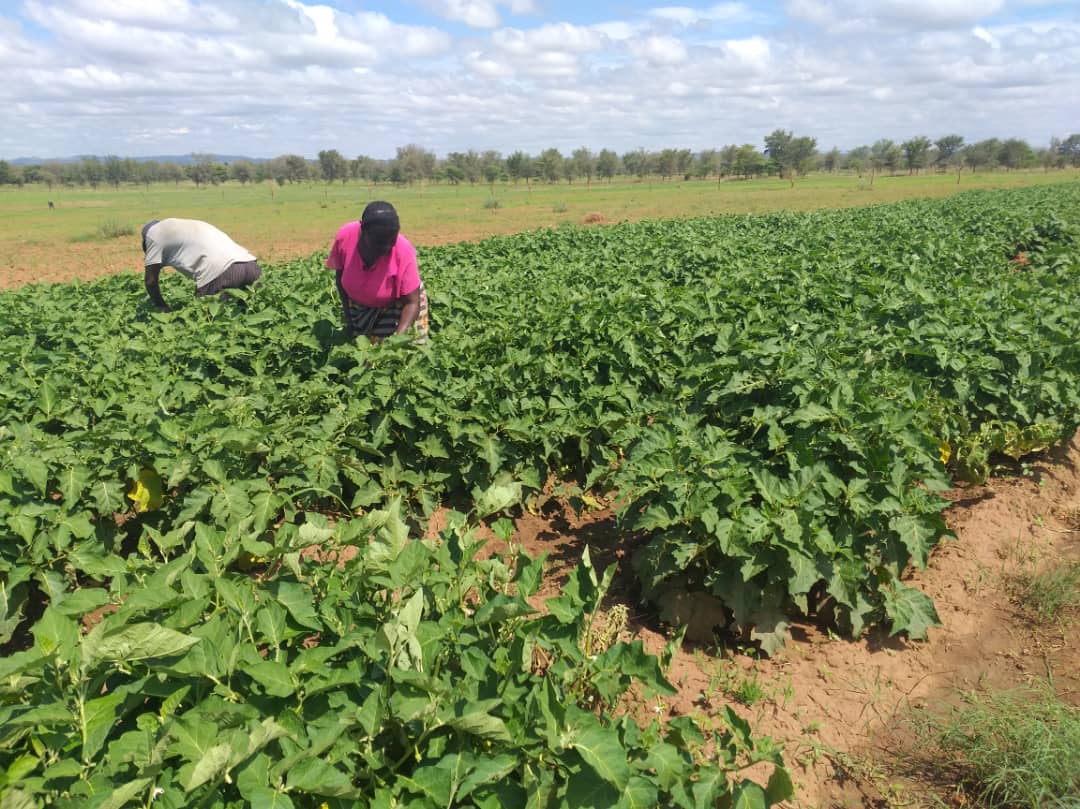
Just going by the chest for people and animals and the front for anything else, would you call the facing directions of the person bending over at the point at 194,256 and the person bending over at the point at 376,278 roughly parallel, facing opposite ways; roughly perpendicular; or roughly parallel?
roughly perpendicular

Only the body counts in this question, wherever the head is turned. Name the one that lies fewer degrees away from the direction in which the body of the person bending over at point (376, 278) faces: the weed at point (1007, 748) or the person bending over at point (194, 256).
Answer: the weed

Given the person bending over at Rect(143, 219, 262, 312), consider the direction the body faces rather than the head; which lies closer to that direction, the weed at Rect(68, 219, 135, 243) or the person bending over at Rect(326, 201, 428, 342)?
the weed

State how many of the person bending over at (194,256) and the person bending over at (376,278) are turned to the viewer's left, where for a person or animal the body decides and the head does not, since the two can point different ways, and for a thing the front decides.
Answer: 1

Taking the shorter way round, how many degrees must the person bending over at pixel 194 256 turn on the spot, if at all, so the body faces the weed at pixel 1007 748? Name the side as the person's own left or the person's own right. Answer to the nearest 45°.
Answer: approximately 90° to the person's own left

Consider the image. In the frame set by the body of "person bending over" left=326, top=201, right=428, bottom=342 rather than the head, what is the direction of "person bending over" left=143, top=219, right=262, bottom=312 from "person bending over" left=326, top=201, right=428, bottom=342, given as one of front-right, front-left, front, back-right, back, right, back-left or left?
back-right

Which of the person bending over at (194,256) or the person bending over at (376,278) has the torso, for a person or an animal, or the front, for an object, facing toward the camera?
the person bending over at (376,278)

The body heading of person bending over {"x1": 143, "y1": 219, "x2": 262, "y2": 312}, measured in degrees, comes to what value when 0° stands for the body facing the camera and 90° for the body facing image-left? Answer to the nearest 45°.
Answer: approximately 90°

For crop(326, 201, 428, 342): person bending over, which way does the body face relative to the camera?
toward the camera

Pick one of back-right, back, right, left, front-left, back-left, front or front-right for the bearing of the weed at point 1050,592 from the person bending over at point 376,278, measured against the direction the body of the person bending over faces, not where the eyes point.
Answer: front-left

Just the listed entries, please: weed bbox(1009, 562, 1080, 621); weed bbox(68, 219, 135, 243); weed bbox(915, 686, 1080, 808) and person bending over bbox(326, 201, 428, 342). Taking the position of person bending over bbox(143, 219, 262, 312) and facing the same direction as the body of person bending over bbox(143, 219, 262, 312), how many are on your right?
1

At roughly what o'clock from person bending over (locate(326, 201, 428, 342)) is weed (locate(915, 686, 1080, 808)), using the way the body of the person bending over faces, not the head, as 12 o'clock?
The weed is roughly at 11 o'clock from the person bending over.
